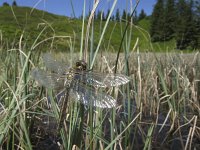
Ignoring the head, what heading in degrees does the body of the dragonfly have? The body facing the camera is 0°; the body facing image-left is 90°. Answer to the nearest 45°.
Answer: approximately 225°
